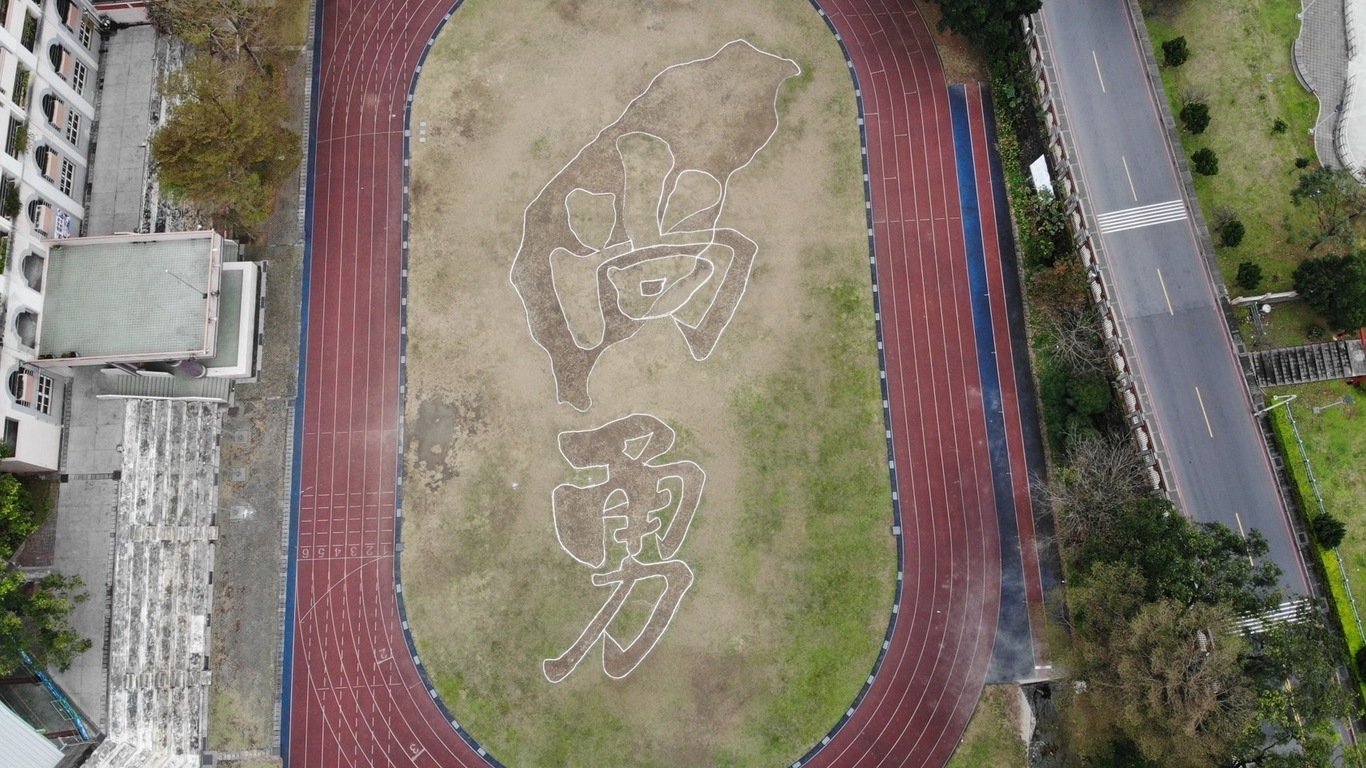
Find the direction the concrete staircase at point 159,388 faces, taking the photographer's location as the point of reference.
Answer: facing to the right of the viewer

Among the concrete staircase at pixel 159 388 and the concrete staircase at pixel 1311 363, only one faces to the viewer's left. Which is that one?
the concrete staircase at pixel 1311 363

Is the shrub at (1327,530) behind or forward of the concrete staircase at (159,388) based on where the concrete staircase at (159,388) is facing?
forward

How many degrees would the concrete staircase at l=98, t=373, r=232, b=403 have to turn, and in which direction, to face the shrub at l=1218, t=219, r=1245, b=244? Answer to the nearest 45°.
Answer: approximately 45° to its right

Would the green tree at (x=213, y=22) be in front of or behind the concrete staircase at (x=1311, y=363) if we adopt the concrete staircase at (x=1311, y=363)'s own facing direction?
in front
